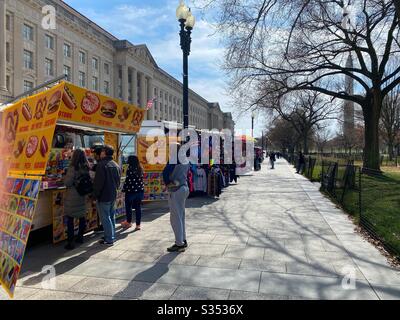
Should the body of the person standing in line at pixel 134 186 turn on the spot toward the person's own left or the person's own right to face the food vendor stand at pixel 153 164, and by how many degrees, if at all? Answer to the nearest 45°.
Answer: approximately 45° to the person's own right

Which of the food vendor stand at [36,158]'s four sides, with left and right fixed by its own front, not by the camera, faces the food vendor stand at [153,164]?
left

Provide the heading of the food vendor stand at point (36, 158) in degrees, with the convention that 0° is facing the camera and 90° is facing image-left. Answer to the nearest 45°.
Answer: approximately 315°

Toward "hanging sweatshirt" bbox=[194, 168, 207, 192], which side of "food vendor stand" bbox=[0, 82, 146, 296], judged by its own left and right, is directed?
left

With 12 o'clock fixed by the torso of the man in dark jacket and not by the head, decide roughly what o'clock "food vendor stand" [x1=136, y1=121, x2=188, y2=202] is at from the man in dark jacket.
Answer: The food vendor stand is roughly at 2 o'clock from the man in dark jacket.

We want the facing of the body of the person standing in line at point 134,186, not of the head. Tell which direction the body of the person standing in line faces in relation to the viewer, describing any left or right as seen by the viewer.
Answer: facing away from the viewer and to the left of the viewer

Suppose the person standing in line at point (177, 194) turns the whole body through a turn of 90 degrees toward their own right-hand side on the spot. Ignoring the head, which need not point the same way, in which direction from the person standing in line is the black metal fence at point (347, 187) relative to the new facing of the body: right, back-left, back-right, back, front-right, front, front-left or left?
front-right

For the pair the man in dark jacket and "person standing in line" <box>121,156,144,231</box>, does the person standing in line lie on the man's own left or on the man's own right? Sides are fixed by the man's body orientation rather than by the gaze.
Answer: on the man's own right

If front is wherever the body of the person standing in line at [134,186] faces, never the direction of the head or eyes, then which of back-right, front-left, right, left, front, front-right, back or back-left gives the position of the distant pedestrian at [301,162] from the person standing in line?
right
